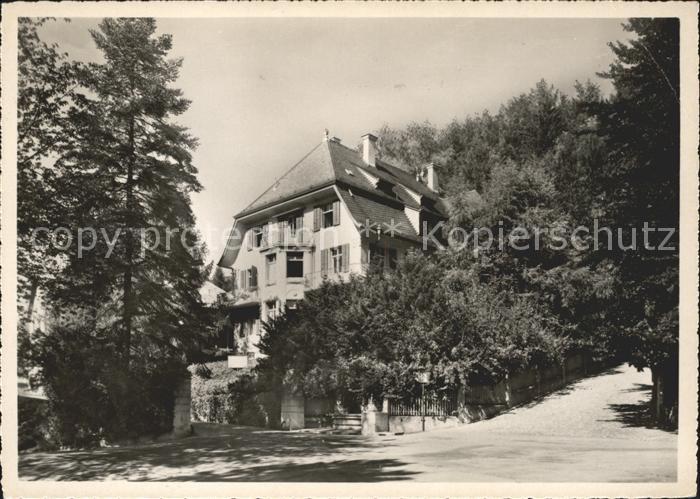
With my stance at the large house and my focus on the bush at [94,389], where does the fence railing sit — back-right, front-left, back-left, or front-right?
front-left

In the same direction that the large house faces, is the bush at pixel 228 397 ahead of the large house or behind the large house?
ahead

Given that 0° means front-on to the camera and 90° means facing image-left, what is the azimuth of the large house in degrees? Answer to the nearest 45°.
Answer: approximately 45°

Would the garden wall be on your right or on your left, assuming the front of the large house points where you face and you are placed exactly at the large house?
on your left

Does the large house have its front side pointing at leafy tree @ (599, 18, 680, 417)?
no

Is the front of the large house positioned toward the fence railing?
no
